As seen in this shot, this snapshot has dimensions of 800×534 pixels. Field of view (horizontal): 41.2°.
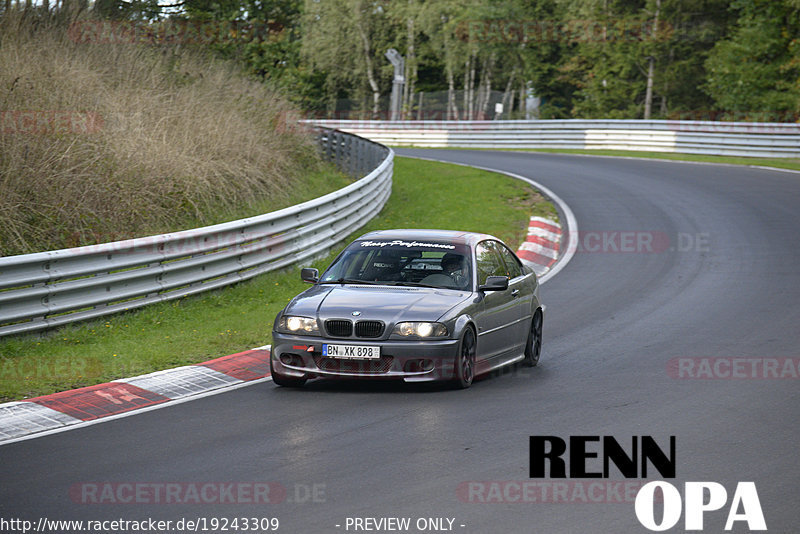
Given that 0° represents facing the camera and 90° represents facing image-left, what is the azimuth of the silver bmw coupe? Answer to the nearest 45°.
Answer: approximately 45°

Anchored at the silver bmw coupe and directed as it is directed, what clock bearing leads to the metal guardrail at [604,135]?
The metal guardrail is roughly at 5 o'clock from the silver bmw coupe.

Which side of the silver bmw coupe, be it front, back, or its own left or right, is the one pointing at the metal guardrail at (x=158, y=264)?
right

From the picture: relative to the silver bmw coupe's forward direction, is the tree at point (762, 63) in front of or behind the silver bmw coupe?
behind
